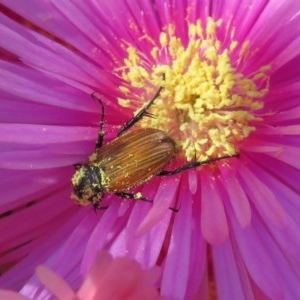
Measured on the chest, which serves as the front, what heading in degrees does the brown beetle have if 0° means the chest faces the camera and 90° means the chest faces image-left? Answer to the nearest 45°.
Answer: approximately 45°
